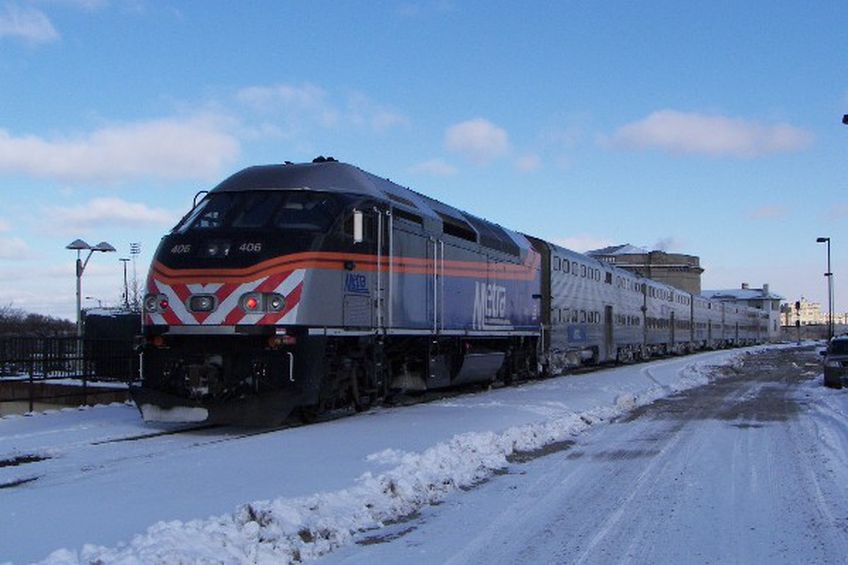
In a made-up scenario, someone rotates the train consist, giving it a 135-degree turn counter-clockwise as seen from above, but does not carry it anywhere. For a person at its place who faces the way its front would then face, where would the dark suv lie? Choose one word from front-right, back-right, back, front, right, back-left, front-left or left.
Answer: front-left

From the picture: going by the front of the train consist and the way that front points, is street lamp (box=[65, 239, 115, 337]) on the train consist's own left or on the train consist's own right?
on the train consist's own right

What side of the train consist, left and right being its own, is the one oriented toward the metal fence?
front

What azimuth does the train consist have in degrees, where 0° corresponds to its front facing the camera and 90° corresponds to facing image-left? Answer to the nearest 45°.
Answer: approximately 45°
